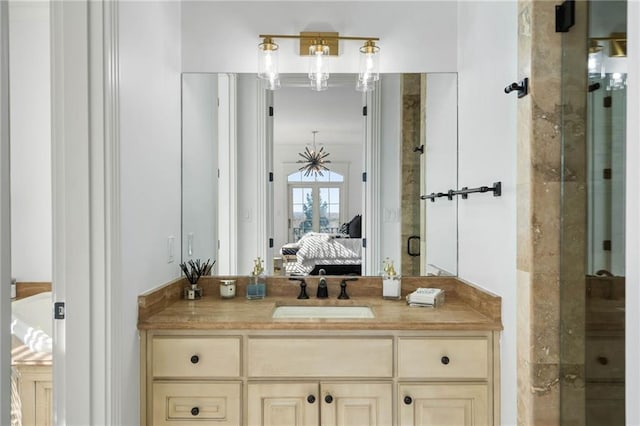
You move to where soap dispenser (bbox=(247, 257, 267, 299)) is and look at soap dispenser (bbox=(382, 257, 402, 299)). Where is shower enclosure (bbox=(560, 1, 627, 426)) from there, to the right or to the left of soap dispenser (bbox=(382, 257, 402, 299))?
right

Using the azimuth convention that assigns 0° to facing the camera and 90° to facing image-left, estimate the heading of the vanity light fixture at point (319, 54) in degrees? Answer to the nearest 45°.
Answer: approximately 0°

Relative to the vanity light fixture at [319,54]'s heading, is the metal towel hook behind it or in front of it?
in front

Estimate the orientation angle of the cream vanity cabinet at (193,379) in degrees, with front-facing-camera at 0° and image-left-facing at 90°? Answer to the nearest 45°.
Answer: approximately 0°
